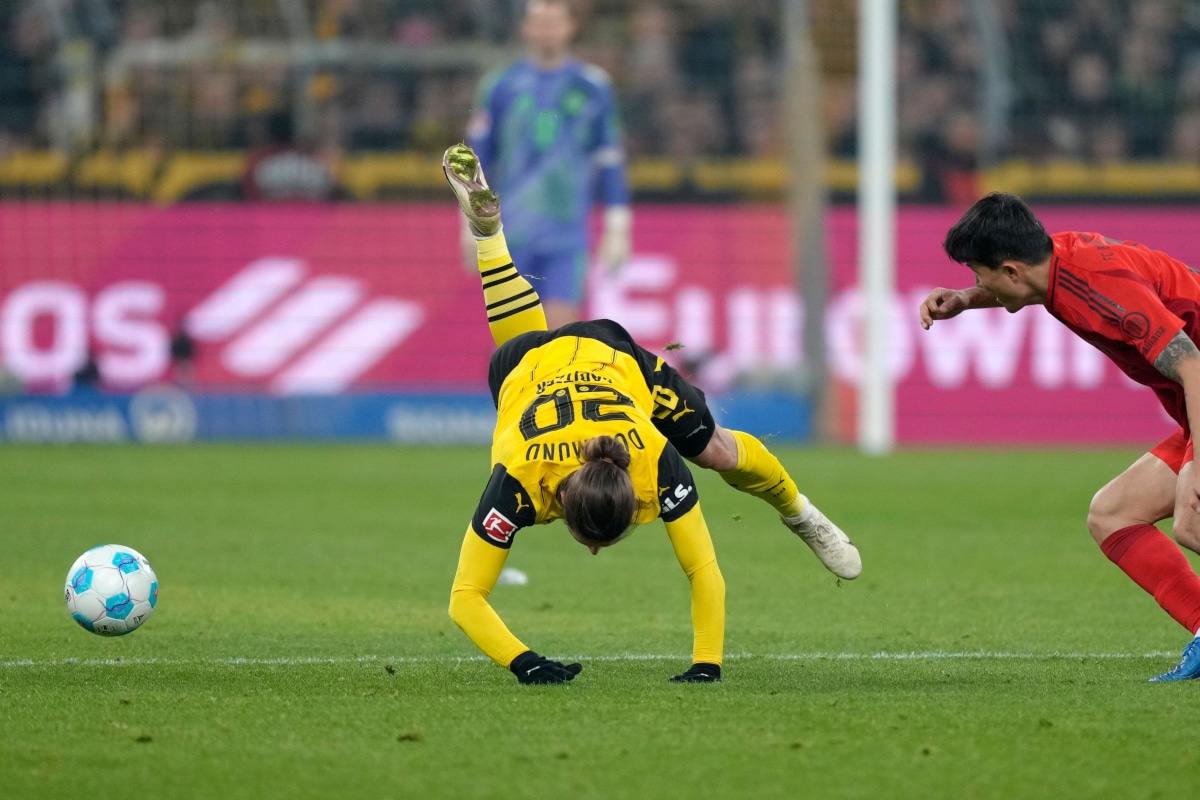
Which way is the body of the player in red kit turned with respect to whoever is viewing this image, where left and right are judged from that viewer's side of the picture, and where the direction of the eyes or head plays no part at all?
facing to the left of the viewer

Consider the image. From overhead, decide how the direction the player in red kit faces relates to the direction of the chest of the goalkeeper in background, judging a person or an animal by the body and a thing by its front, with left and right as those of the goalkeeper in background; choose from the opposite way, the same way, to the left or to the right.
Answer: to the right

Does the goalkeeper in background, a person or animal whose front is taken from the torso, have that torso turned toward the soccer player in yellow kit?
yes

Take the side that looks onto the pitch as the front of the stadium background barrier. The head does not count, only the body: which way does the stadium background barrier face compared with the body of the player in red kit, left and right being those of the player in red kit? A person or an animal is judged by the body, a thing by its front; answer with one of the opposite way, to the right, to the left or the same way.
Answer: to the left

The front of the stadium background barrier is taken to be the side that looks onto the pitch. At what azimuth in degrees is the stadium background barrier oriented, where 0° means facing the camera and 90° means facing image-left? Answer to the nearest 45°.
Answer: approximately 0°

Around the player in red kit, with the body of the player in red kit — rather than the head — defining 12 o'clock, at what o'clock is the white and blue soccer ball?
The white and blue soccer ball is roughly at 12 o'clock from the player in red kit.
